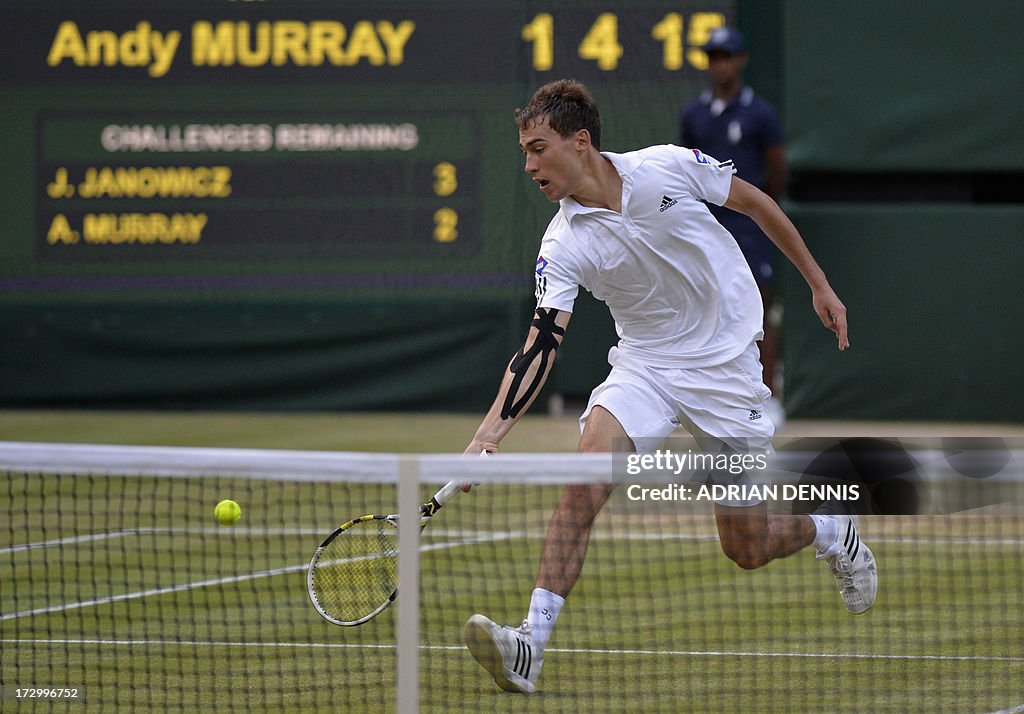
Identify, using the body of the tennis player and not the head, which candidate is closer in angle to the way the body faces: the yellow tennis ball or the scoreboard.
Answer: the yellow tennis ball

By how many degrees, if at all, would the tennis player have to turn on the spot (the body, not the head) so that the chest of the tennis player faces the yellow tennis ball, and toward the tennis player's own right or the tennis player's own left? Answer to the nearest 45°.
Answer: approximately 45° to the tennis player's own right

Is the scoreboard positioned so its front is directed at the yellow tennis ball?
yes

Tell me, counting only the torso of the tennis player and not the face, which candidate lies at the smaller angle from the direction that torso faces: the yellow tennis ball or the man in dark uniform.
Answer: the yellow tennis ball

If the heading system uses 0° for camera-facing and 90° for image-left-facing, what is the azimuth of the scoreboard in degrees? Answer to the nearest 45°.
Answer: approximately 0°

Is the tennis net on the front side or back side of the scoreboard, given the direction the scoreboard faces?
on the front side

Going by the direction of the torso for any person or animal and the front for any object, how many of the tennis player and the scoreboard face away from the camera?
0

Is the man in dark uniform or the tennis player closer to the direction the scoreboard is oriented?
the tennis player

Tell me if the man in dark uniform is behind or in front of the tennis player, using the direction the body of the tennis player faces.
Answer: behind

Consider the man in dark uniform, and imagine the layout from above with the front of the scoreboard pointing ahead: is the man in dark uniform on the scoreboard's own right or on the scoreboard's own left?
on the scoreboard's own left

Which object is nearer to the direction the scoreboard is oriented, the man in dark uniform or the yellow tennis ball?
the yellow tennis ball
